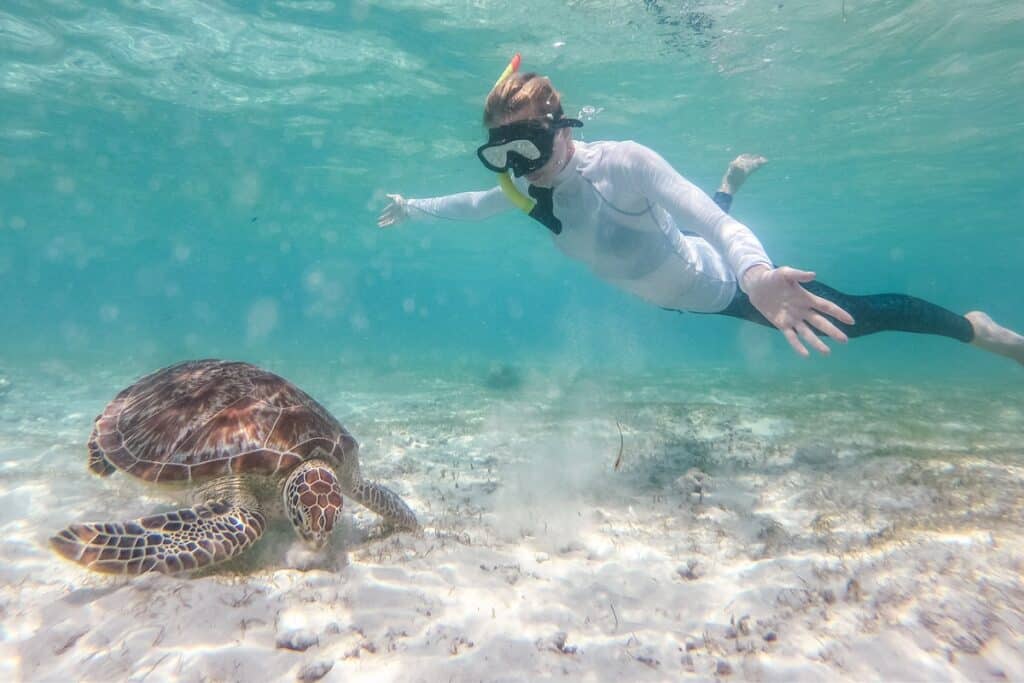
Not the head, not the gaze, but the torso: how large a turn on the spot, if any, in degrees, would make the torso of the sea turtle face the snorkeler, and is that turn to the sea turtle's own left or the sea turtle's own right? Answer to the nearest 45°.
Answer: approximately 45° to the sea turtle's own left

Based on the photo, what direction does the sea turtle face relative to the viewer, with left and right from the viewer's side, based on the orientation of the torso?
facing the viewer and to the right of the viewer
